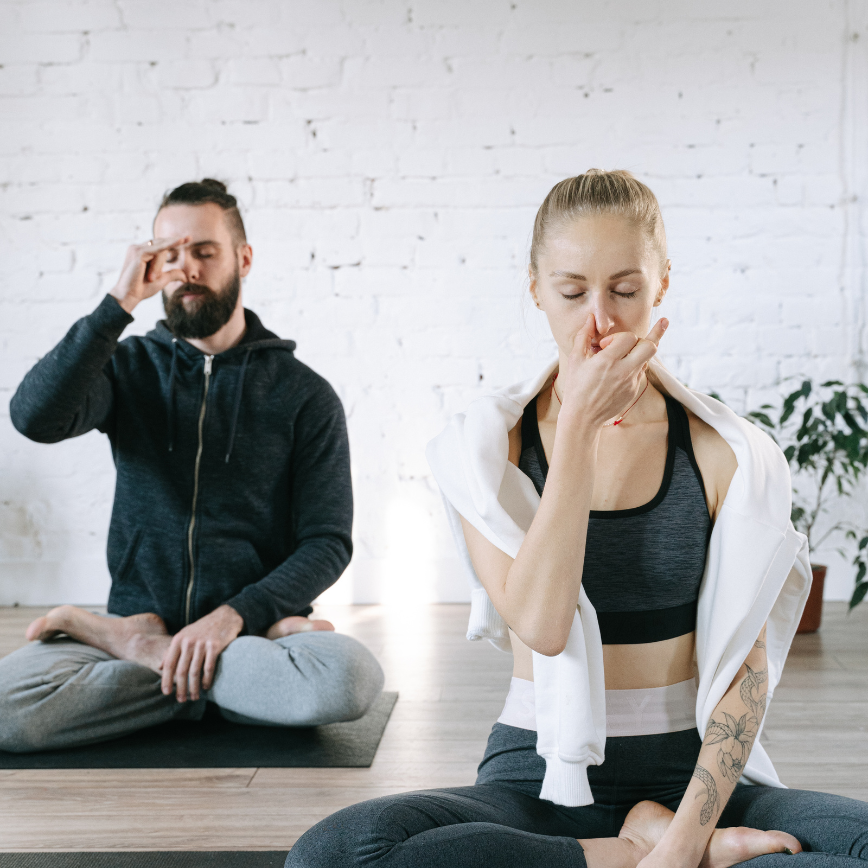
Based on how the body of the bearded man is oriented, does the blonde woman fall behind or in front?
in front

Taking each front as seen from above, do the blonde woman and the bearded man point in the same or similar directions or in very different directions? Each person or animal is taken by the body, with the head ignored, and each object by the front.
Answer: same or similar directions

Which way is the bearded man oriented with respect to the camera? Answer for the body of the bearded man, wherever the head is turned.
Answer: toward the camera

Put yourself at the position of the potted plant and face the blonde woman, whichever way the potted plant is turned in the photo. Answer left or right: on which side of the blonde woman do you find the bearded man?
right

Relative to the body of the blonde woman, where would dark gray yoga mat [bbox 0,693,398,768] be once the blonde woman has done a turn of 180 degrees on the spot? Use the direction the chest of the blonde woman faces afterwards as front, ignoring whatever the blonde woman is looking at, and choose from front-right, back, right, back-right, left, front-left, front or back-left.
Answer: front-left

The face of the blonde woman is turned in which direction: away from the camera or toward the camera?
toward the camera

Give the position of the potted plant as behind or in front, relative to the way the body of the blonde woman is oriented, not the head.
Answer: behind

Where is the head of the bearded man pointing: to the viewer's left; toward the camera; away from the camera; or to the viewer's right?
toward the camera

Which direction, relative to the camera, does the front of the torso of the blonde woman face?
toward the camera

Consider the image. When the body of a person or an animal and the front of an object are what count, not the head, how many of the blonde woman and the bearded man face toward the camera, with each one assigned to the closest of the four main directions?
2

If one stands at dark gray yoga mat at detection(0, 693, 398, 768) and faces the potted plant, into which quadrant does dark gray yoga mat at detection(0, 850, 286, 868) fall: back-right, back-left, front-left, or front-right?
back-right

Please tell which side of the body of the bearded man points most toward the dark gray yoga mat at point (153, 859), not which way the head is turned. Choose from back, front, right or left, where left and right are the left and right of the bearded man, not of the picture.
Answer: front
